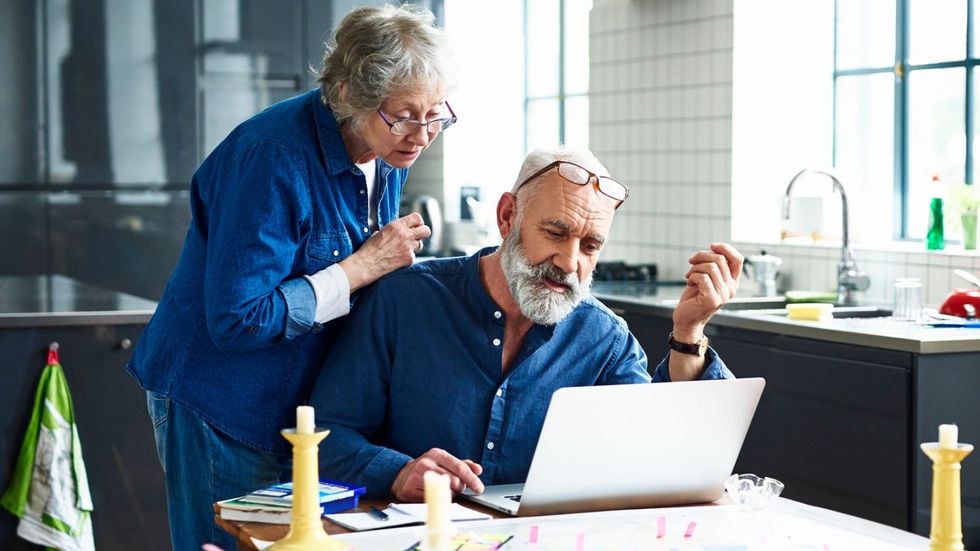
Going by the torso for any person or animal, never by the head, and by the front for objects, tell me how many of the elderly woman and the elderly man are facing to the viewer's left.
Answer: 0

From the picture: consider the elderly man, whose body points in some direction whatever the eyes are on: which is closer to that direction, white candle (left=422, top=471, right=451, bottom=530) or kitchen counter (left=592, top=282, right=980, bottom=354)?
the white candle

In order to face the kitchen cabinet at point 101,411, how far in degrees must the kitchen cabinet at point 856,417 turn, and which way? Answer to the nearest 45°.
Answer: approximately 45° to its right

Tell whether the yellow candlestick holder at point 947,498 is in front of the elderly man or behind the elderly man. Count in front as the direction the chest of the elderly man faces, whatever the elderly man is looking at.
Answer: in front

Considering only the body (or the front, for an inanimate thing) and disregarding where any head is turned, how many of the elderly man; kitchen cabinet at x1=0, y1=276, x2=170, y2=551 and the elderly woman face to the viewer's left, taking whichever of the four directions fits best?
0

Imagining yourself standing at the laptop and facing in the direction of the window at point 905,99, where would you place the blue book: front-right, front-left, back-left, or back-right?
back-left

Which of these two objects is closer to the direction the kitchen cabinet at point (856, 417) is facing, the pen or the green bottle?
the pen

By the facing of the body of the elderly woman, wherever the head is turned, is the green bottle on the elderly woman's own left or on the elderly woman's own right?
on the elderly woman's own left

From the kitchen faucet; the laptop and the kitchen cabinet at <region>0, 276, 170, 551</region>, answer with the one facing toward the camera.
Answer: the kitchen cabinet

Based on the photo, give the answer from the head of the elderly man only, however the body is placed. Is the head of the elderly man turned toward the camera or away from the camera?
toward the camera

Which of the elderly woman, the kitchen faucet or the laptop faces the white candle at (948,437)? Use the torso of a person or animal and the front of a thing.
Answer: the elderly woman

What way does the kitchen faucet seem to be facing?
to the viewer's left

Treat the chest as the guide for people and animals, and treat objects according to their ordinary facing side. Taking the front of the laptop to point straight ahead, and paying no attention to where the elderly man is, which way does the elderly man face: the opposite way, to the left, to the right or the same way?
the opposite way

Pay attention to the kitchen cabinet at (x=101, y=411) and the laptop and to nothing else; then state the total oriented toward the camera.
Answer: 1

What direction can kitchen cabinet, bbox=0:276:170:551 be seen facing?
toward the camera
